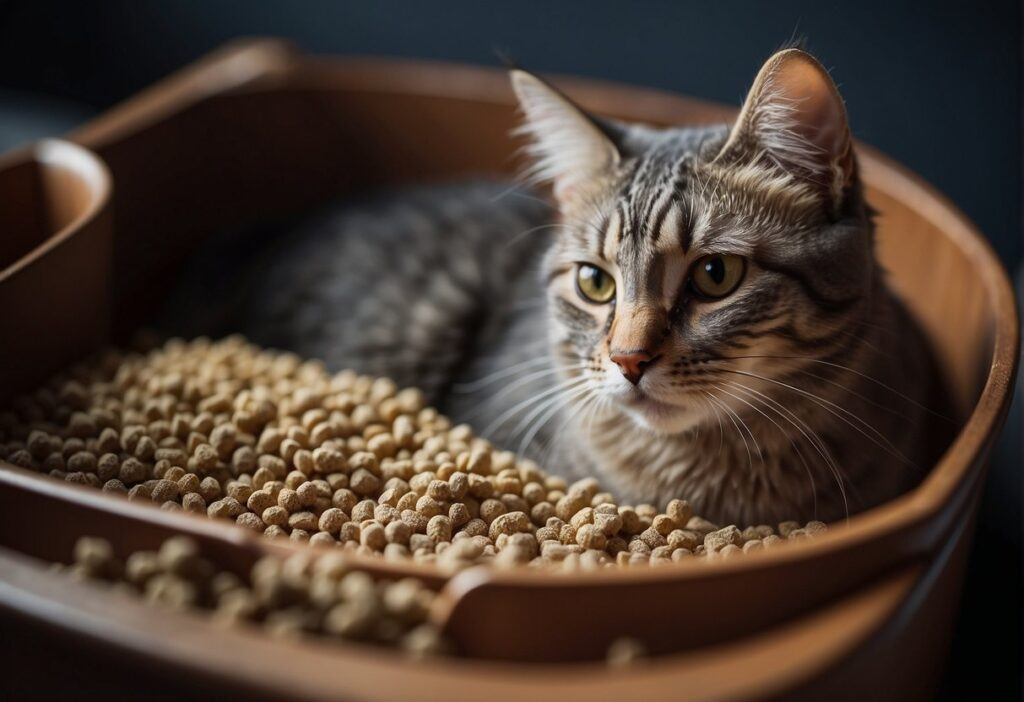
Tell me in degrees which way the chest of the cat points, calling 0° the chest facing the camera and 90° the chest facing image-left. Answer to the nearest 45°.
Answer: approximately 315°
